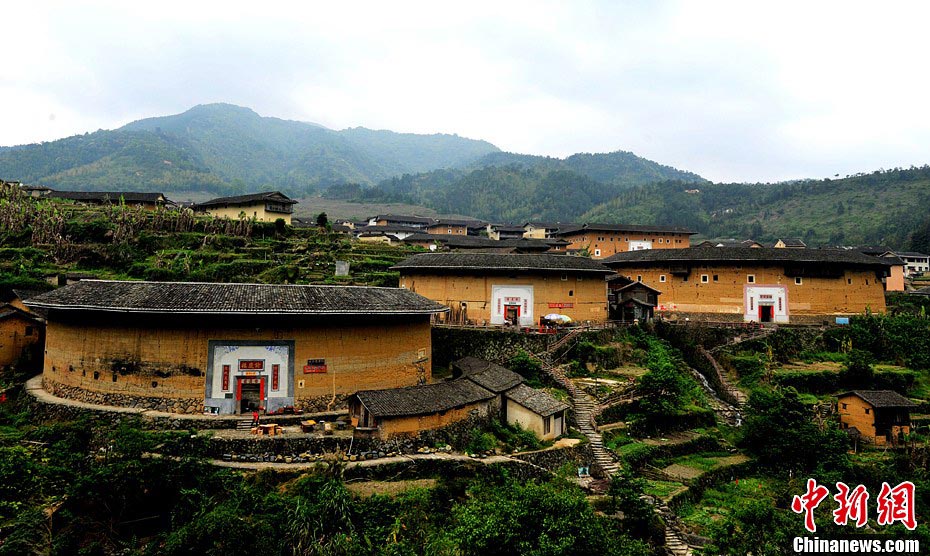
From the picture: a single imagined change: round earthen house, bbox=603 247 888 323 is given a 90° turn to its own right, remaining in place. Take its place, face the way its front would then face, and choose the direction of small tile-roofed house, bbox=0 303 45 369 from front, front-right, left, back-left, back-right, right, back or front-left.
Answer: front-left

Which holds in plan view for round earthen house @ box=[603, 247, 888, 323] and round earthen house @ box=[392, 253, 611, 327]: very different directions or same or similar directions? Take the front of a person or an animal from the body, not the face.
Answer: same or similar directions

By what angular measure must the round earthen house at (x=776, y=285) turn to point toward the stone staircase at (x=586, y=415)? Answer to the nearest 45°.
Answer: approximately 45° to its right

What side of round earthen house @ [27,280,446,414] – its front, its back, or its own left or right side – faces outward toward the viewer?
front

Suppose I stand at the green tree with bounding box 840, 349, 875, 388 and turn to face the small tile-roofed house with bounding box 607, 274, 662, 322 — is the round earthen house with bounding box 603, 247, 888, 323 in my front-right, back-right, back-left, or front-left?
front-right

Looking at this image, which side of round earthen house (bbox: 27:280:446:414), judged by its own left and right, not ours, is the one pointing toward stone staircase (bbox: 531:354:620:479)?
left

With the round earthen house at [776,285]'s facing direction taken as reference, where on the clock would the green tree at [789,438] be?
The green tree is roughly at 12 o'clock from the round earthen house.

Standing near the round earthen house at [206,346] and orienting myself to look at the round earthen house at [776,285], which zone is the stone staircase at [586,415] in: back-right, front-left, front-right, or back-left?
front-right

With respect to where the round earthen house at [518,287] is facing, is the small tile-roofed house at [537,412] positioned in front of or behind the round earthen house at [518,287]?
in front

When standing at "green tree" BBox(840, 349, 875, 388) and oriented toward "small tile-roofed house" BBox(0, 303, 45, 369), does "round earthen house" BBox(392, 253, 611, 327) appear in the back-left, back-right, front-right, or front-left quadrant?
front-right

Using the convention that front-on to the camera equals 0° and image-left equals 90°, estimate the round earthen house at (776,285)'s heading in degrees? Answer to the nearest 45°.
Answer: approximately 0°

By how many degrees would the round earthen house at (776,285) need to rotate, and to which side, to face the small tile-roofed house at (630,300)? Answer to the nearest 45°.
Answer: approximately 45° to its right

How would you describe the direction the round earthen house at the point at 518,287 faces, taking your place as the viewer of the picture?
facing the viewer

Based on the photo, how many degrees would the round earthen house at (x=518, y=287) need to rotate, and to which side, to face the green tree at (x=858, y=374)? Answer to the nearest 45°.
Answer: approximately 90° to its left

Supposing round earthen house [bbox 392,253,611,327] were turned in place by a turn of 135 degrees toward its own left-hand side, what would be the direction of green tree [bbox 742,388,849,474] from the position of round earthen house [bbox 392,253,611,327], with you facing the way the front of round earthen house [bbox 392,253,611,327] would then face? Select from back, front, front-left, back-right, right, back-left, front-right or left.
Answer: right

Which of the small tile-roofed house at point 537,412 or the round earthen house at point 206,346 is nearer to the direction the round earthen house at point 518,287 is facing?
the small tile-roofed house

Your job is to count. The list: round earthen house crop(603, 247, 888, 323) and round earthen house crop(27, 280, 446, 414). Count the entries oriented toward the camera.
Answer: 2

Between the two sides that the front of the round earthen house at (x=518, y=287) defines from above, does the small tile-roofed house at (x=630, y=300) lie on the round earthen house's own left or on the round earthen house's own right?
on the round earthen house's own left
